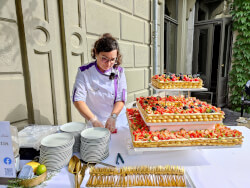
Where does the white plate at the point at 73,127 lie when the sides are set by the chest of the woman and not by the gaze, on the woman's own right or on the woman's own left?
on the woman's own right

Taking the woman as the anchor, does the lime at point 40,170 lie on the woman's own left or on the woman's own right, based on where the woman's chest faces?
on the woman's own right

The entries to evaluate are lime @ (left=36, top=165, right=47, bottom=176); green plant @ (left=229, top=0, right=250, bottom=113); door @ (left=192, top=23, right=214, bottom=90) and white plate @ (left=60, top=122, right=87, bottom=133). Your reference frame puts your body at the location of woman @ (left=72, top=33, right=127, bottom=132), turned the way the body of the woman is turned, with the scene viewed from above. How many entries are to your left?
2

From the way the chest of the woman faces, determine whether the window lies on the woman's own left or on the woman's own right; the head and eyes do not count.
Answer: on the woman's own left

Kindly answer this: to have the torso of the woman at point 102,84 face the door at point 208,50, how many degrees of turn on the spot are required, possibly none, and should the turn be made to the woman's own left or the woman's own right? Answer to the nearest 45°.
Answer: approximately 90° to the woman's own left

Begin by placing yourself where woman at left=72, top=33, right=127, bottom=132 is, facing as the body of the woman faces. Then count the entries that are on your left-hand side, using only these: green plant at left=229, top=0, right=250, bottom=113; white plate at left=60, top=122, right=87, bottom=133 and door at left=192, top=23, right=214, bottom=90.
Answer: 2

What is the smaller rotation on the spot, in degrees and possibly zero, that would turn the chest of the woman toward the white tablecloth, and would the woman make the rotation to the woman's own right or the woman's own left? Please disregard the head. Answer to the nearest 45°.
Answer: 0° — they already face it

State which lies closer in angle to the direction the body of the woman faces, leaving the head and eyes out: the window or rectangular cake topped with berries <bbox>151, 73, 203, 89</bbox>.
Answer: the rectangular cake topped with berries

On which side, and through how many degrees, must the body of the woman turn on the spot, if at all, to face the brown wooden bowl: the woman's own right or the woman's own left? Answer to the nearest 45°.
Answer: approximately 45° to the woman's own right

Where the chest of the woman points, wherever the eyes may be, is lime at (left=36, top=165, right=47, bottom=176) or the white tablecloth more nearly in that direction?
the white tablecloth

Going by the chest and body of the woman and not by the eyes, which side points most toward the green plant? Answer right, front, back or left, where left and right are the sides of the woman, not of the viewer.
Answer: left

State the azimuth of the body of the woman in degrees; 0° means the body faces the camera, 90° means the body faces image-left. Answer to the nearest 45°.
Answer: approximately 315°
